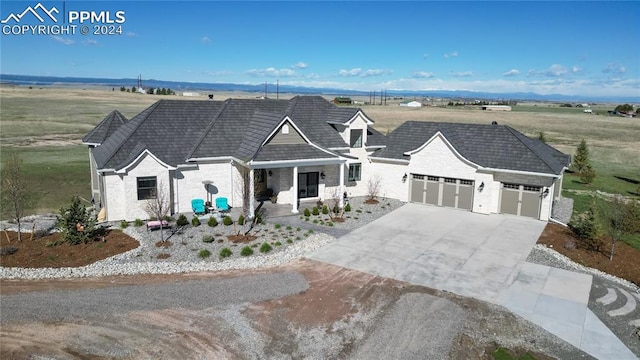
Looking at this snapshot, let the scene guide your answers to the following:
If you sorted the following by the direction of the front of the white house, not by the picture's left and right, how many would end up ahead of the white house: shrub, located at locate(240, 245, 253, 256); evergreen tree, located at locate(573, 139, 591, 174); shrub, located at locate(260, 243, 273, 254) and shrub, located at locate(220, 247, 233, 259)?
3

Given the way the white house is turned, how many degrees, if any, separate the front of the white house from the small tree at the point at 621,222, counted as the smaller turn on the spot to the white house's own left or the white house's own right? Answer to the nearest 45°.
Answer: approximately 45° to the white house's own left

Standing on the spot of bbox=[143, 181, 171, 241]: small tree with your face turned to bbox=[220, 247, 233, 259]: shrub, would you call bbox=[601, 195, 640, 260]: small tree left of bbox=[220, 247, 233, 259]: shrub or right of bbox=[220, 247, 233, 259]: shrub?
left

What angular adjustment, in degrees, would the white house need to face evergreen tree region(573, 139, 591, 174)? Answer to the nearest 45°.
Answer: approximately 135° to its left

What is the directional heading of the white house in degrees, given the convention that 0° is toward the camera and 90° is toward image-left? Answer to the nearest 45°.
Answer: approximately 0°

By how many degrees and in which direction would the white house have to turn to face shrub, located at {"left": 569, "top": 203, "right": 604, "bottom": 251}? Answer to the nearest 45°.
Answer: approximately 45° to its left

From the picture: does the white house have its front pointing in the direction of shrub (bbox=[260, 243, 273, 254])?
yes

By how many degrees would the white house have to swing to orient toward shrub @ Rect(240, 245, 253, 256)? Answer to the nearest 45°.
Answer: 0° — it already faces it

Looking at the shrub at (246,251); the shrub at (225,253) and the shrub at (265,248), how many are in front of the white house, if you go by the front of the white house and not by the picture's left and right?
3

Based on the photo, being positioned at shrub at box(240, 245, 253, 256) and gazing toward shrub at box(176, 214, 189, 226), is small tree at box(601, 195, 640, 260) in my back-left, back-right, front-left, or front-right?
back-right
